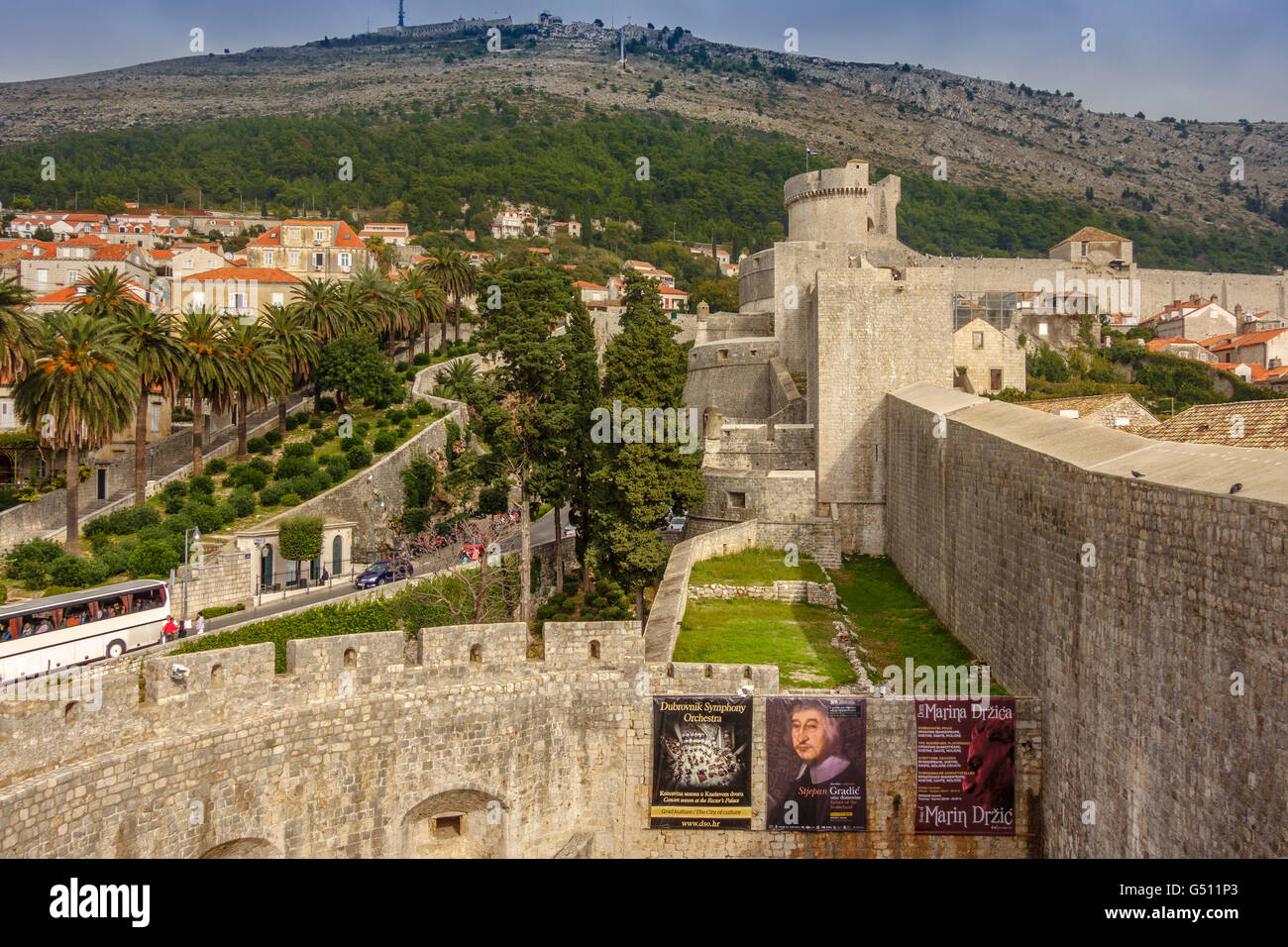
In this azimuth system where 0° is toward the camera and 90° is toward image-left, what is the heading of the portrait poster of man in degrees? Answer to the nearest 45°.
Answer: approximately 0°

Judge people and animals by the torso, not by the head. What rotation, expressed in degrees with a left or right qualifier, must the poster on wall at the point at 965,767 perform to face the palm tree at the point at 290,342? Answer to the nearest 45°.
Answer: approximately 135° to its right

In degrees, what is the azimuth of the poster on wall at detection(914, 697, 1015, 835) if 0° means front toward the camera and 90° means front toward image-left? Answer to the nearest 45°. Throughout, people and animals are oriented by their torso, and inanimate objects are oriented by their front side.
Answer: approximately 0°
